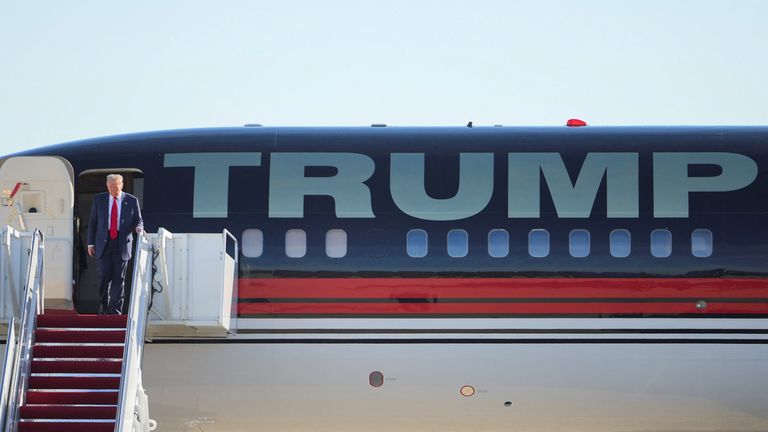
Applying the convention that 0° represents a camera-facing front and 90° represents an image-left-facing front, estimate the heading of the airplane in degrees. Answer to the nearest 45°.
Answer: approximately 90°

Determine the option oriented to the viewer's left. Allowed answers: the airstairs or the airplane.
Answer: the airplane

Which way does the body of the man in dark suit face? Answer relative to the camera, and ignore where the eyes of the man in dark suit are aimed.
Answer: toward the camera

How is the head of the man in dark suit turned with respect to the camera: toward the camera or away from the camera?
toward the camera

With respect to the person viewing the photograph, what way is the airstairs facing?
facing the viewer

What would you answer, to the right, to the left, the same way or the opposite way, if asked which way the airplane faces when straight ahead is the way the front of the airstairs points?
to the right
